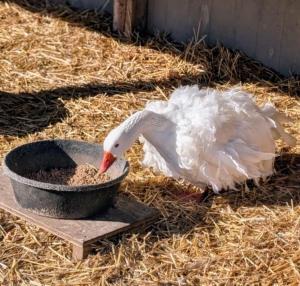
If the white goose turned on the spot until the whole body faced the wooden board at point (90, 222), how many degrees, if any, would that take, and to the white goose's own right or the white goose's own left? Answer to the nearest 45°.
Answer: approximately 45° to the white goose's own left

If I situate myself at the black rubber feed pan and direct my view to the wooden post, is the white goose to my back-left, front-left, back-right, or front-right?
front-right

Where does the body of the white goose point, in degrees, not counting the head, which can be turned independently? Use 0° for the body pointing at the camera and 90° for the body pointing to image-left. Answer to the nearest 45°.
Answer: approximately 90°

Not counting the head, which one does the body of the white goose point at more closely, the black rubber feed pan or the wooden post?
the black rubber feed pan

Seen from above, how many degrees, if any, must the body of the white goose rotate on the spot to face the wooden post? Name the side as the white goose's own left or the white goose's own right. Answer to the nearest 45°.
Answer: approximately 90° to the white goose's own right

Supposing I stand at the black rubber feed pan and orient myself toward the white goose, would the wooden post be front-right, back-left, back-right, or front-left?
front-left

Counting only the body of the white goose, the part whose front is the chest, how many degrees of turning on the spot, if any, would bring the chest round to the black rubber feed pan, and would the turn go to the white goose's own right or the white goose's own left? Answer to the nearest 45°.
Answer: approximately 45° to the white goose's own left
